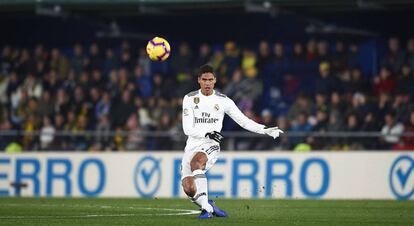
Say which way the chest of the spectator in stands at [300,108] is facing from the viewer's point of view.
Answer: toward the camera

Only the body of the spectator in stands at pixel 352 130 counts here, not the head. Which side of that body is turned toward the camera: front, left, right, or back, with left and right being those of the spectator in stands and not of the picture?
front

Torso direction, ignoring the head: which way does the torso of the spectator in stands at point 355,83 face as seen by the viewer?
toward the camera

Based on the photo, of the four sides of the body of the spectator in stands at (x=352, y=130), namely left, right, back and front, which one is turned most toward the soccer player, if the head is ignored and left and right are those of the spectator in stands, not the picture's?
front

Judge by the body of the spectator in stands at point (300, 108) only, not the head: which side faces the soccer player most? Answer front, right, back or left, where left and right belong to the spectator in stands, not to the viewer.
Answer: front

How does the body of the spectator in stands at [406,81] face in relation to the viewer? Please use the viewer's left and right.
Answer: facing the viewer

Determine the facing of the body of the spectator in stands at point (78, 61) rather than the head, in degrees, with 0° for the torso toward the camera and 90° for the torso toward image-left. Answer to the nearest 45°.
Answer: approximately 0°

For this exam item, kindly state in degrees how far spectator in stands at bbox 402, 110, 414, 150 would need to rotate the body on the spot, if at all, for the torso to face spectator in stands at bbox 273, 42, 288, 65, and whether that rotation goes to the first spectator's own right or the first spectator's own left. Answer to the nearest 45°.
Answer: approximately 135° to the first spectator's own right
